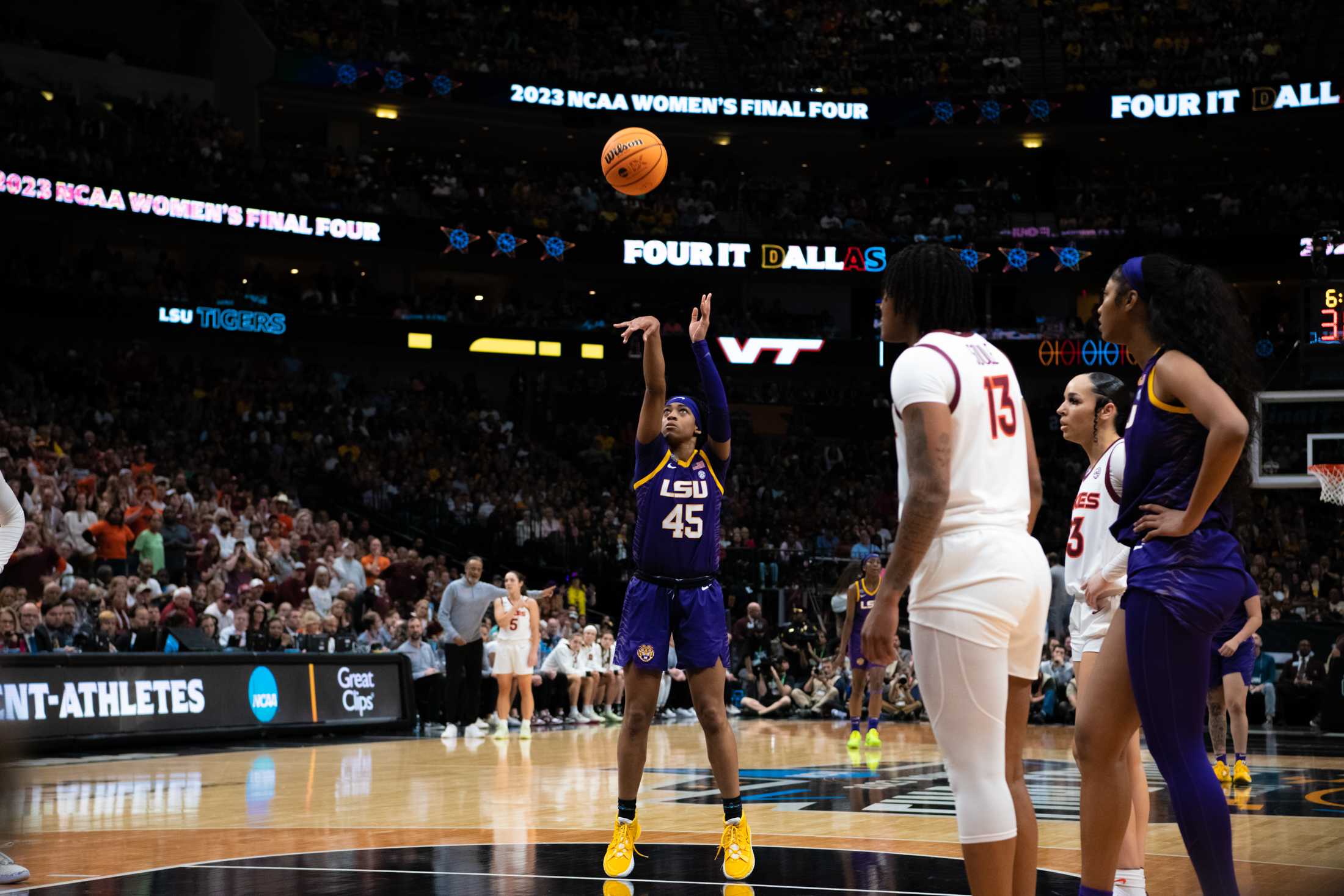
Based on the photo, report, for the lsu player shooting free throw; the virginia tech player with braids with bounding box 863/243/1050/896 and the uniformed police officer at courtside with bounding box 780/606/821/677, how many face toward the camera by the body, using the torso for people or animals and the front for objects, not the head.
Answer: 2

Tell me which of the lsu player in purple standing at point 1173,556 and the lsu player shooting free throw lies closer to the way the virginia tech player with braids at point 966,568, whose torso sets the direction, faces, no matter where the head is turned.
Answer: the lsu player shooting free throw

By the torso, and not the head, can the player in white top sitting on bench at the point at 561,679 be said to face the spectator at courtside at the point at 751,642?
no

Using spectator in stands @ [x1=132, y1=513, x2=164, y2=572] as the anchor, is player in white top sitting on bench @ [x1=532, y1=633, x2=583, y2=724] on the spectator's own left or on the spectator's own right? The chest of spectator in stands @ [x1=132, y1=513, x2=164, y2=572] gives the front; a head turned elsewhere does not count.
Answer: on the spectator's own left

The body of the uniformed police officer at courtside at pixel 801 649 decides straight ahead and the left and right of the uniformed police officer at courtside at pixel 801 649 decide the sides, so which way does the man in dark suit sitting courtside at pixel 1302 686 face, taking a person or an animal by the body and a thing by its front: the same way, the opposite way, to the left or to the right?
the same way

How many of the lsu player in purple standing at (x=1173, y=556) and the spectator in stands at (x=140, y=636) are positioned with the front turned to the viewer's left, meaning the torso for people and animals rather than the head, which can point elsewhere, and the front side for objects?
1

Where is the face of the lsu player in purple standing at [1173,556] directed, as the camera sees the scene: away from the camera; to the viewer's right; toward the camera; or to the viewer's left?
to the viewer's left

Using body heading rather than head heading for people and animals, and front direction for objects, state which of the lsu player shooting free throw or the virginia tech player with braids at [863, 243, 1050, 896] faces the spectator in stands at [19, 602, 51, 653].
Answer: the virginia tech player with braids

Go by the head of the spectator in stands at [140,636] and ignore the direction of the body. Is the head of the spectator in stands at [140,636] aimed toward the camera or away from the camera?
toward the camera

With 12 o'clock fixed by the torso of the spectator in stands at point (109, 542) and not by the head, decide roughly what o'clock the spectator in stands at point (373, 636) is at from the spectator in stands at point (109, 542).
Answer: the spectator in stands at point (373, 636) is roughly at 11 o'clock from the spectator in stands at point (109, 542).

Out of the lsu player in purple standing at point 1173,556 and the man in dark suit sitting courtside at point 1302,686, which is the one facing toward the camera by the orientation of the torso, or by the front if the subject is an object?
the man in dark suit sitting courtside

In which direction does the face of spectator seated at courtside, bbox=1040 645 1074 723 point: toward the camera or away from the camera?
toward the camera

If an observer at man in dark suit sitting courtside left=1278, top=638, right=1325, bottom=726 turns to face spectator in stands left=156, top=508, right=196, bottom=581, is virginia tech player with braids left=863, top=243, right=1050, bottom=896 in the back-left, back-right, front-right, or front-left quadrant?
front-left

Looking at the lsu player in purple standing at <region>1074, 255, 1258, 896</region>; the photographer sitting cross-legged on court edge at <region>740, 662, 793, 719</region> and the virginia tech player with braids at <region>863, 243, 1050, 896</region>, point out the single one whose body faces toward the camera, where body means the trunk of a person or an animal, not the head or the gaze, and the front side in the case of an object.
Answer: the photographer sitting cross-legged on court edge

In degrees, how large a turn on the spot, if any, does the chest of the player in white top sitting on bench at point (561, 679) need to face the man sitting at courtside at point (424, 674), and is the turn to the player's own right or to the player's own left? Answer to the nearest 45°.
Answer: approximately 90° to the player's own right

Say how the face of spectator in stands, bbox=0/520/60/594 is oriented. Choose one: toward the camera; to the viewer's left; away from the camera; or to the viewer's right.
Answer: toward the camera

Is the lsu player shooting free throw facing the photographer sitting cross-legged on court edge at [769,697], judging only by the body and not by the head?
no

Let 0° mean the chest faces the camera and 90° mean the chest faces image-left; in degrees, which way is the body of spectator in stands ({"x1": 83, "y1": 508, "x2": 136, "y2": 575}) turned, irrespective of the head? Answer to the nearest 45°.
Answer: approximately 315°

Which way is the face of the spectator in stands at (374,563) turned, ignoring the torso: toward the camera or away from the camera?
toward the camera

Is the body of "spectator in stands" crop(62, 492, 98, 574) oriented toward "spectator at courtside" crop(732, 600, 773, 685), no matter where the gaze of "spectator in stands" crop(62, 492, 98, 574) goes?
no

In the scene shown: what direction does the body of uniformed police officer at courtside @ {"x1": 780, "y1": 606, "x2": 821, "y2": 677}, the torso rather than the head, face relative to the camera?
toward the camera

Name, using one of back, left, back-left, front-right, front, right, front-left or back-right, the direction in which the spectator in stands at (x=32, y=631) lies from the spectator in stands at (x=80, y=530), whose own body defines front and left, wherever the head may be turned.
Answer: front-right
